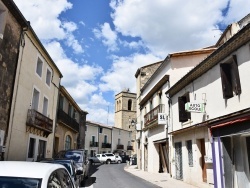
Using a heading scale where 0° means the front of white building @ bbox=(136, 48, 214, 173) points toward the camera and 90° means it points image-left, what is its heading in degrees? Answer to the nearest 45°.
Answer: approximately 45°

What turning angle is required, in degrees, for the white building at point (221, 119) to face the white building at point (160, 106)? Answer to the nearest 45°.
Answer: approximately 90° to its right

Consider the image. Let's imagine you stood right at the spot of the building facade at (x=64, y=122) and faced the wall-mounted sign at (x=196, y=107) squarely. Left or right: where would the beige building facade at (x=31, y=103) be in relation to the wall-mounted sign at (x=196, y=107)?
right

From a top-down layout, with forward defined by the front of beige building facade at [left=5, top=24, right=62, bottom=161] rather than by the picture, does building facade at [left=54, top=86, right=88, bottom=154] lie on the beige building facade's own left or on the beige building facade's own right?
on the beige building facade's own left

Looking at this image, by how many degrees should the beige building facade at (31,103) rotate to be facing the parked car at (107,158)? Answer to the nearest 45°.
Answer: approximately 90° to its left

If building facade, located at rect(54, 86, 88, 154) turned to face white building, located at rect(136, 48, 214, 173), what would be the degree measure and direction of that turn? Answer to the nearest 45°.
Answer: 0° — it already faces it

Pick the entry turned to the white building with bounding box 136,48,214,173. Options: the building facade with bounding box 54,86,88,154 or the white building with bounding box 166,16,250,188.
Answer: the building facade

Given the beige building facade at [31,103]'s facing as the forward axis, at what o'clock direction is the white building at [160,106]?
The white building is roughly at 10 o'clock from the beige building facade.

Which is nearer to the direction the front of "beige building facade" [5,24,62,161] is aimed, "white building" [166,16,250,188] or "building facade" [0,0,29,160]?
the white building

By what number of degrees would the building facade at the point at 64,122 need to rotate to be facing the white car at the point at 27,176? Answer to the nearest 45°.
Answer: approximately 45° to its right

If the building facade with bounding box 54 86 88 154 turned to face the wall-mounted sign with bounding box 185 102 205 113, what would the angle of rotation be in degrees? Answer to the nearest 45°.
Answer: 0° — it already faces it

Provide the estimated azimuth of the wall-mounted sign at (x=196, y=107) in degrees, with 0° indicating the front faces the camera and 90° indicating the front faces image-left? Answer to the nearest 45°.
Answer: approximately 45°

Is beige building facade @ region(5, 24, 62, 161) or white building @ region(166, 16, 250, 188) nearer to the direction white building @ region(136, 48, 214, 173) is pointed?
the beige building facade
